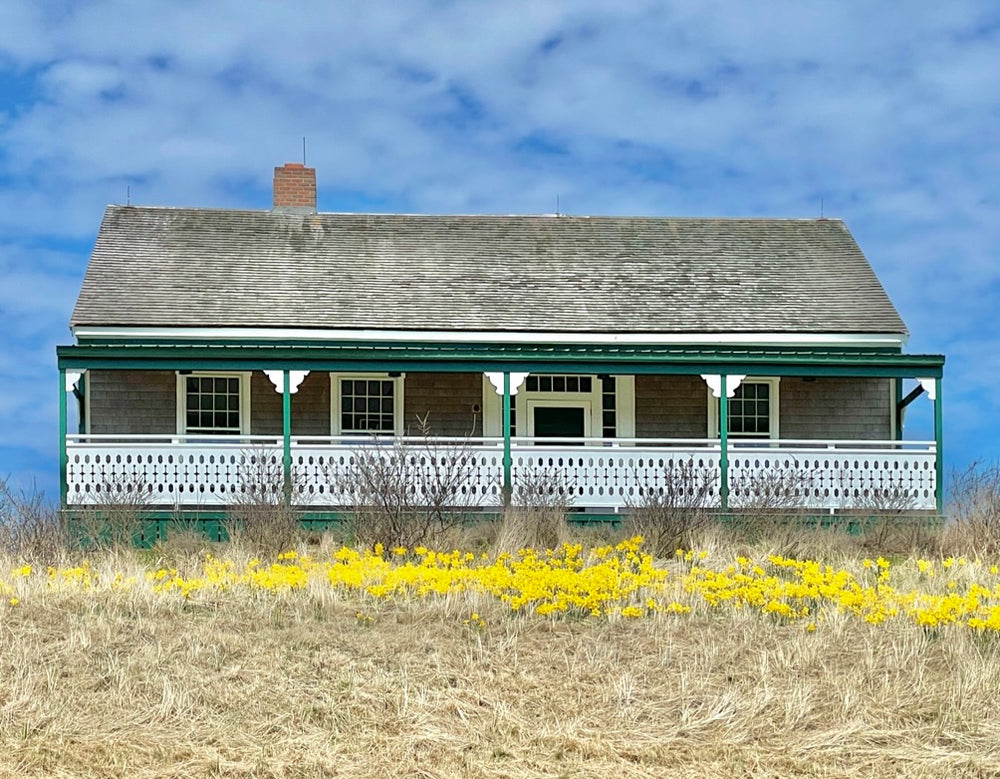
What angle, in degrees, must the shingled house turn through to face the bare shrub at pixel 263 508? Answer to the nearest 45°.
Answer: approximately 45° to its right

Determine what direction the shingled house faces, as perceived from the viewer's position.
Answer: facing the viewer

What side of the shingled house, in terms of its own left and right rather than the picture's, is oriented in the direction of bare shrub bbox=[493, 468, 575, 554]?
front

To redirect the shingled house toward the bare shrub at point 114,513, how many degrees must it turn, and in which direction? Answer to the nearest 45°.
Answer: approximately 45° to its right
